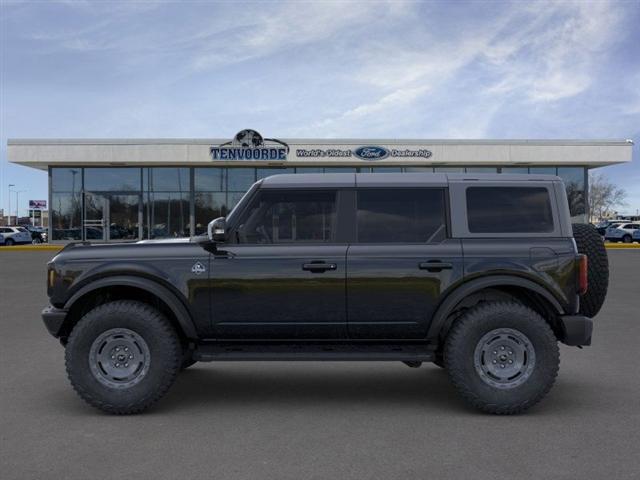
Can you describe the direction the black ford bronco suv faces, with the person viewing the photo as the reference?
facing to the left of the viewer

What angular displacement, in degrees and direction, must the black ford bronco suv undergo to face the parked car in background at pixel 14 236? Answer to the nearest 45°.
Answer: approximately 45° to its right

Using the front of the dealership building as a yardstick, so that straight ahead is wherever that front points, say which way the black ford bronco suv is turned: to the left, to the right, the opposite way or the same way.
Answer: to the right

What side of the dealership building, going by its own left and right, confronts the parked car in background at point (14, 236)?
right

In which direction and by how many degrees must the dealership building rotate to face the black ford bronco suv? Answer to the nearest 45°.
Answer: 0° — it already faces it

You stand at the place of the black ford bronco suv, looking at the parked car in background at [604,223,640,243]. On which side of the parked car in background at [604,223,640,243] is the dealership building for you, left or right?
left

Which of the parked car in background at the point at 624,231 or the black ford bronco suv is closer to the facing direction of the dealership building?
the black ford bronco suv

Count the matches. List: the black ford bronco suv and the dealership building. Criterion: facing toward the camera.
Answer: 1

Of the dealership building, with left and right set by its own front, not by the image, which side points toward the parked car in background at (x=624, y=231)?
left

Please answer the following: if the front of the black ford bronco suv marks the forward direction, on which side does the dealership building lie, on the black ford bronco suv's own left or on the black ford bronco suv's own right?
on the black ford bronco suv's own right

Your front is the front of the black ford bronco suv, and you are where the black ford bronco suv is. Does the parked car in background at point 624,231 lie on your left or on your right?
on your right
